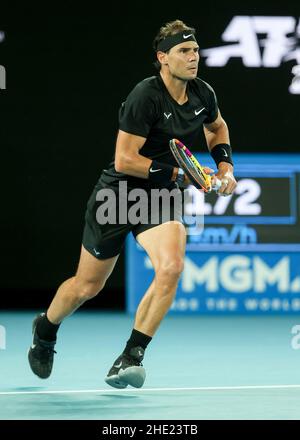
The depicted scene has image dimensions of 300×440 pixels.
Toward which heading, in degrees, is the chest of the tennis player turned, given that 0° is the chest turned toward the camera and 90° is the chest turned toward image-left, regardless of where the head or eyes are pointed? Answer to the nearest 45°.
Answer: approximately 315°
